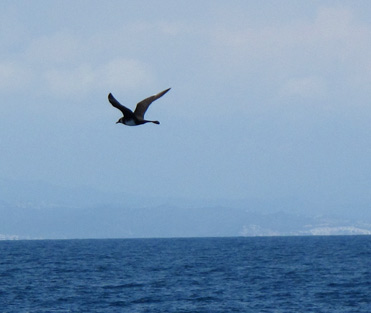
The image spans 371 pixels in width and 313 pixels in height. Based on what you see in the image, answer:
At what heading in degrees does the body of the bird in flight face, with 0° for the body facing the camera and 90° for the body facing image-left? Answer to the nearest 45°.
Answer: approximately 90°
